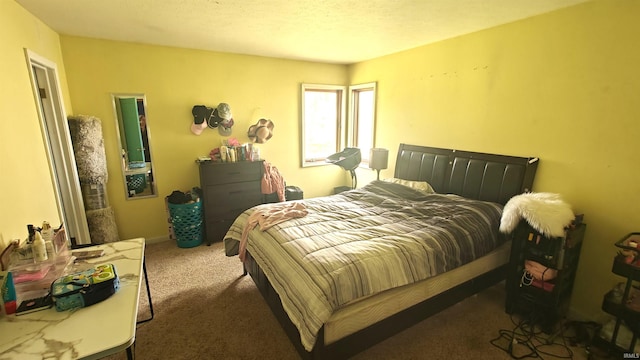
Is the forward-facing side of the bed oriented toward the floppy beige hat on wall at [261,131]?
no

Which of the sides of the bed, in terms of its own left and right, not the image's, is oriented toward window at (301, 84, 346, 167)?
right

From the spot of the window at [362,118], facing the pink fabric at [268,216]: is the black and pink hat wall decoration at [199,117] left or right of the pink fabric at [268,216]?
right

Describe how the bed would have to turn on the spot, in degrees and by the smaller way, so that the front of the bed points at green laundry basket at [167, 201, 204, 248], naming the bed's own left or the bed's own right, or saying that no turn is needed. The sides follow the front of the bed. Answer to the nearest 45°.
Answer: approximately 45° to the bed's own right

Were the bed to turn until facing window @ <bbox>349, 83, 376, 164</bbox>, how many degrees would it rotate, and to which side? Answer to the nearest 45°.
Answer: approximately 135° to its right

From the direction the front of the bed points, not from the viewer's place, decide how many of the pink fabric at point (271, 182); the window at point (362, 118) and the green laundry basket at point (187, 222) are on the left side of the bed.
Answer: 0

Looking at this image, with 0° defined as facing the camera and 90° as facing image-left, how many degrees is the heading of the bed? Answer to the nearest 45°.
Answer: approximately 45°

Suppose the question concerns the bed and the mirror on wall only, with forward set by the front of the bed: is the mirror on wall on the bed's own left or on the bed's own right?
on the bed's own right

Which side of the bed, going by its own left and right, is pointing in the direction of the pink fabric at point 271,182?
right

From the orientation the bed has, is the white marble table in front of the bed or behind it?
in front

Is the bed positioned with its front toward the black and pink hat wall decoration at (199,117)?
no
